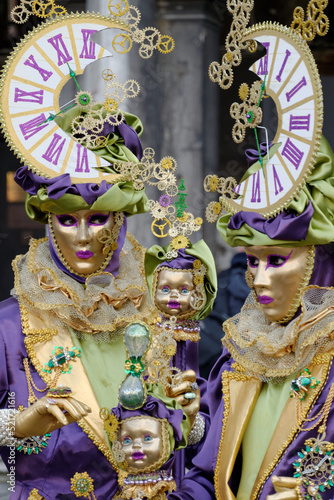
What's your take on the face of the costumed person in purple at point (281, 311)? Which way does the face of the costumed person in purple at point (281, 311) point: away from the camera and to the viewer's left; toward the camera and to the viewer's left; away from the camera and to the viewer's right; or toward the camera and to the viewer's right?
toward the camera and to the viewer's left

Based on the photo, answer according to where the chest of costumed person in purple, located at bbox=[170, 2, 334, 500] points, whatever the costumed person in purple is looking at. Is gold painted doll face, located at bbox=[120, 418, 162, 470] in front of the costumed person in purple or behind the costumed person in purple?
in front

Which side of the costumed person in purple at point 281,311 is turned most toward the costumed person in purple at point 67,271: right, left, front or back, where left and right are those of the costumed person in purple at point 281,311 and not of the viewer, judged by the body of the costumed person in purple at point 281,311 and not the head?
right

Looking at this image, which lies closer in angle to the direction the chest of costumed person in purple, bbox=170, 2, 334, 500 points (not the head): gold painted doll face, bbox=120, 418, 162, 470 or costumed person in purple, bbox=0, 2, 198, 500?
the gold painted doll face

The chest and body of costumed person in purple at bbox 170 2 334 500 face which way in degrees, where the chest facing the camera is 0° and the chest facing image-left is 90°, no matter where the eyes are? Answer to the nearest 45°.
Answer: approximately 45°
